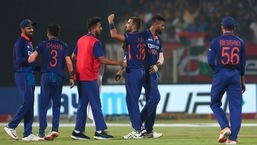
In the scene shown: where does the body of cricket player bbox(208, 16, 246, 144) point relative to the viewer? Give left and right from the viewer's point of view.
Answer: facing away from the viewer

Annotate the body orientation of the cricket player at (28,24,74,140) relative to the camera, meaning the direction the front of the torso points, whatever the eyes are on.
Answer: away from the camera

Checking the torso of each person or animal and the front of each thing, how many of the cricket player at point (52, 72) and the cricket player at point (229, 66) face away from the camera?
2

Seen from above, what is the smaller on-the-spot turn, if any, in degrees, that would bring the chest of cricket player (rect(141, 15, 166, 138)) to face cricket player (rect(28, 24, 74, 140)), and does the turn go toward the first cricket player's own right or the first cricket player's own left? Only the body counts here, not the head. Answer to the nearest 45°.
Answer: approximately 135° to the first cricket player's own right

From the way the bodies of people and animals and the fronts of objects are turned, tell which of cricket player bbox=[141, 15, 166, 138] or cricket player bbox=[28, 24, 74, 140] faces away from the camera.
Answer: cricket player bbox=[28, 24, 74, 140]

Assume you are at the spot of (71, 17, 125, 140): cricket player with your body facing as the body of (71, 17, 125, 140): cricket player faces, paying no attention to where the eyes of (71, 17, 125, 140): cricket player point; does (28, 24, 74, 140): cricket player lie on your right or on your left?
on your left

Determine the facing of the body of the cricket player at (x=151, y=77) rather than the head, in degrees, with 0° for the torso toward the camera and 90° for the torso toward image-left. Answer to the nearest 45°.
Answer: approximately 315°

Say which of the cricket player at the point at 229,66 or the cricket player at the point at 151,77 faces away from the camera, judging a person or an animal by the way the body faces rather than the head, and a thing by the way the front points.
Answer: the cricket player at the point at 229,66

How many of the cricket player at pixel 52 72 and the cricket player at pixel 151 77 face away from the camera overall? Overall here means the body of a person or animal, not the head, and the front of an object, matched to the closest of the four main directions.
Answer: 1

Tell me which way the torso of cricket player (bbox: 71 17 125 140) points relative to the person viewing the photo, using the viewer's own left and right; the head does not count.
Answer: facing away from the viewer and to the right of the viewer

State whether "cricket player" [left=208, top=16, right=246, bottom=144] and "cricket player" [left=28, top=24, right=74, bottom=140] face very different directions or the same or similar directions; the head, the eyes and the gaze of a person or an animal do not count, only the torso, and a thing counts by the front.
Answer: same or similar directions
